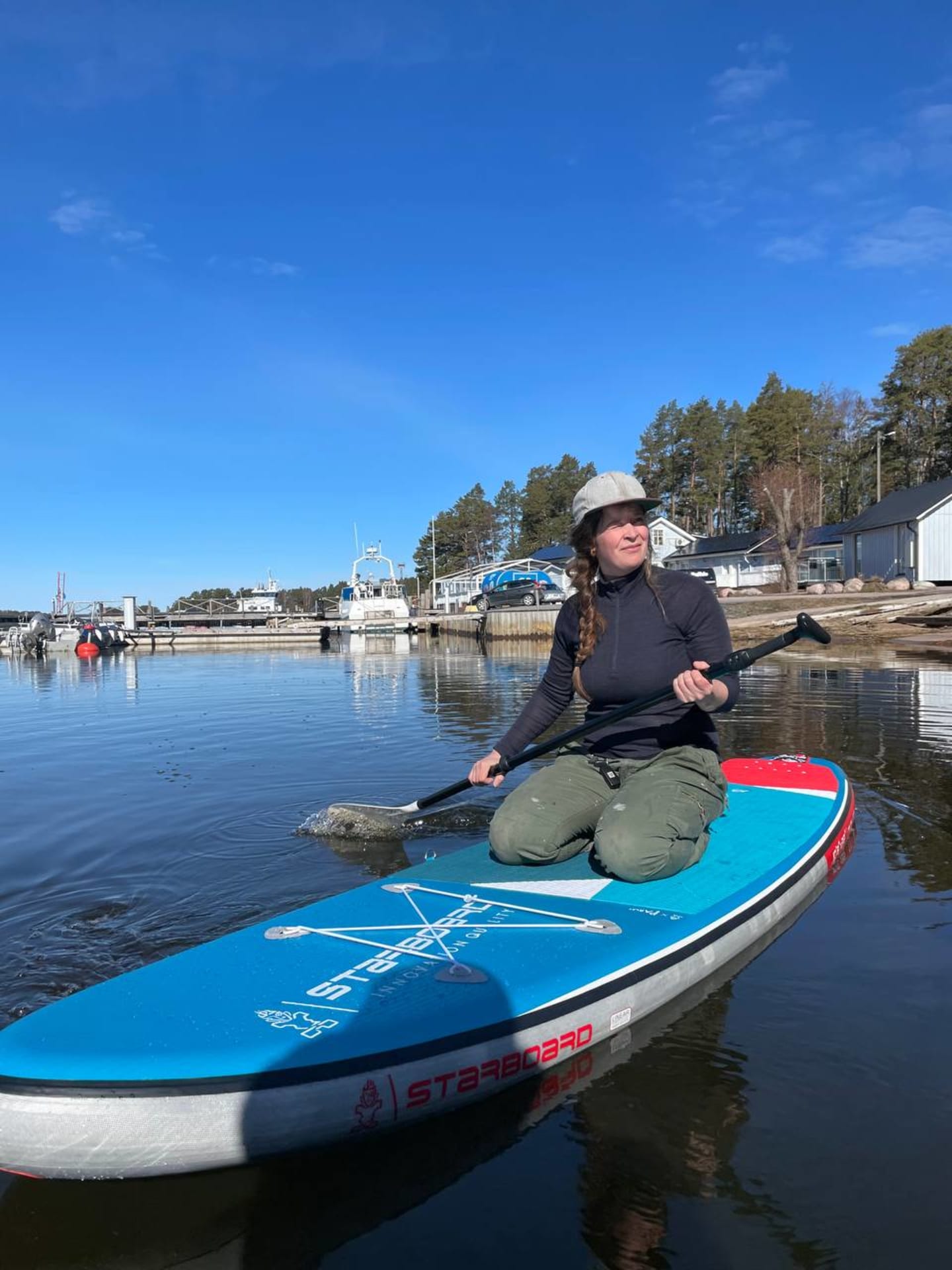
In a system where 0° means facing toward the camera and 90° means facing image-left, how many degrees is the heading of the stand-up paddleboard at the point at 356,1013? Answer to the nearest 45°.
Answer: approximately 45°

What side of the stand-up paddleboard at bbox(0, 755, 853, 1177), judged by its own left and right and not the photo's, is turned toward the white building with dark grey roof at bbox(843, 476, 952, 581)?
back

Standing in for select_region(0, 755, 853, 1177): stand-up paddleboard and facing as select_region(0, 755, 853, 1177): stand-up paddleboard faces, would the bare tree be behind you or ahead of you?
behind

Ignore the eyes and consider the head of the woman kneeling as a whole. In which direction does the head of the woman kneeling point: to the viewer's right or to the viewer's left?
to the viewer's right
